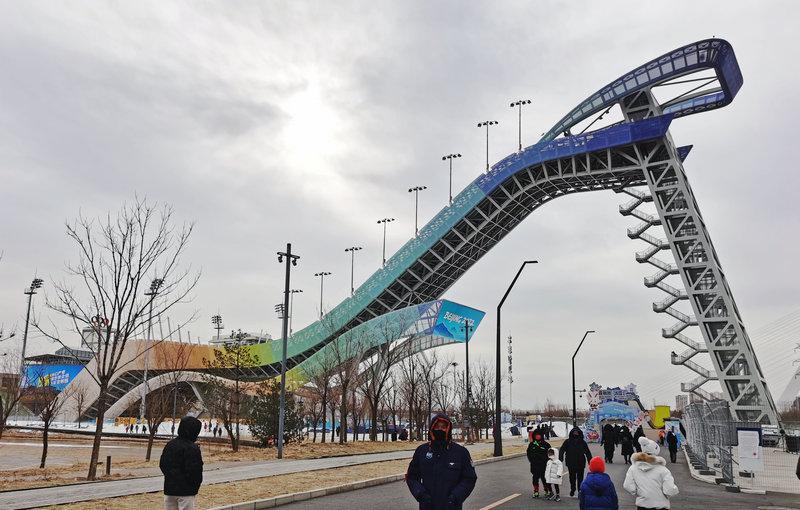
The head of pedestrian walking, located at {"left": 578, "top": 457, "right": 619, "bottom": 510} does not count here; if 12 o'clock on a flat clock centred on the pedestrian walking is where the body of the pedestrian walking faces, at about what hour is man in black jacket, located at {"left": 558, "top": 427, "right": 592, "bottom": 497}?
The man in black jacket is roughly at 12 o'clock from the pedestrian walking.

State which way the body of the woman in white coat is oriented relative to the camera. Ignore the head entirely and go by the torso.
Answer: away from the camera

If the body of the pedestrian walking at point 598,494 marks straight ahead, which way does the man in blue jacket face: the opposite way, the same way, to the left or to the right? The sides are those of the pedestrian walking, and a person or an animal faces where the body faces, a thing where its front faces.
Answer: the opposite way

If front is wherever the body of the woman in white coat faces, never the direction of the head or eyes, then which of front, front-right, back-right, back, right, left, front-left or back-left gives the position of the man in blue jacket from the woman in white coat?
back-left

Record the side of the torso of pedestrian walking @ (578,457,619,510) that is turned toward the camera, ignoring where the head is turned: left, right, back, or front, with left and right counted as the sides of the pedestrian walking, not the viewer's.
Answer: back

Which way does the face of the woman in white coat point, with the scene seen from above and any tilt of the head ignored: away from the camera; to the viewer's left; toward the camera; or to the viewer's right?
away from the camera
